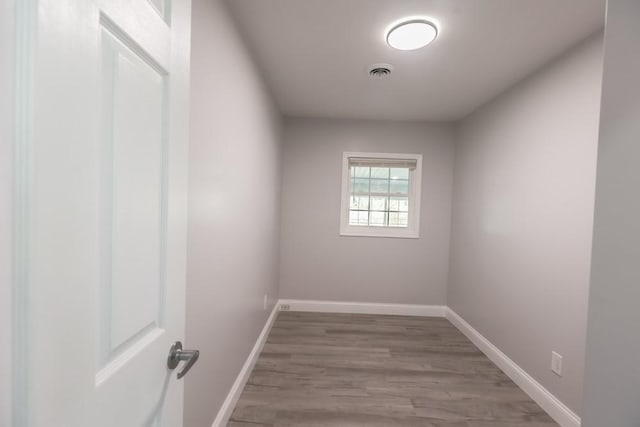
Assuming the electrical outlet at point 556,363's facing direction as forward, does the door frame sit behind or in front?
in front

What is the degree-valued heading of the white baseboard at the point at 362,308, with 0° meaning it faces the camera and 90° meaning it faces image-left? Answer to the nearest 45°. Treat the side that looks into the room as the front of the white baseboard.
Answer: approximately 0°

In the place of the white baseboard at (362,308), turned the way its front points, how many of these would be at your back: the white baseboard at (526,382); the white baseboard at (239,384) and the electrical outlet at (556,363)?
0

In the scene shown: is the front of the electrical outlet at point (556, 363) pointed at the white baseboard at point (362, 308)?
no

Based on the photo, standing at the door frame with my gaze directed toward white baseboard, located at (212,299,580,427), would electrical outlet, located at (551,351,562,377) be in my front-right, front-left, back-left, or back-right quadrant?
front-right

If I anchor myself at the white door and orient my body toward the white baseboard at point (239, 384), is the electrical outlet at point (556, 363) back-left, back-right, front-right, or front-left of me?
front-right

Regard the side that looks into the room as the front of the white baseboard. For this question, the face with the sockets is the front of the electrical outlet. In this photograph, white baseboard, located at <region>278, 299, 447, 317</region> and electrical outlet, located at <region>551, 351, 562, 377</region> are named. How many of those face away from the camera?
0

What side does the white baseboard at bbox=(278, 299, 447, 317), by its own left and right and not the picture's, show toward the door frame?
front

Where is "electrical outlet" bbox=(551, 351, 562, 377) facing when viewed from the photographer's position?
facing the viewer and to the left of the viewer

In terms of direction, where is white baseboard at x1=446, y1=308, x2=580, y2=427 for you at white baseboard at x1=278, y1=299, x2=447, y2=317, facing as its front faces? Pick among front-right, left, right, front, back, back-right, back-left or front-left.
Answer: front-left

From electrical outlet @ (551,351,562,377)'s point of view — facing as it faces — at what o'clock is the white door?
The white door is roughly at 11 o'clock from the electrical outlet.

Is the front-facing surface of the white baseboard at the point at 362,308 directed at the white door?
yes

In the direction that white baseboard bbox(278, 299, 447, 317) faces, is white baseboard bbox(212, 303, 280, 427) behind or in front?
in front

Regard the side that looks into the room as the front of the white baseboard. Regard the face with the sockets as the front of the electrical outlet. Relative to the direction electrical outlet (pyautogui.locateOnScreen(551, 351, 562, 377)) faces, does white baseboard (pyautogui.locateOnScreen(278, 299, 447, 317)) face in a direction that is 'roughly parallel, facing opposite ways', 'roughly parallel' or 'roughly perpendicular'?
roughly perpendicular

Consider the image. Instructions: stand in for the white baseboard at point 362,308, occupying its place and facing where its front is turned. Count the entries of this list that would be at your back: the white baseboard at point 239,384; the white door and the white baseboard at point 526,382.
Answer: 0
